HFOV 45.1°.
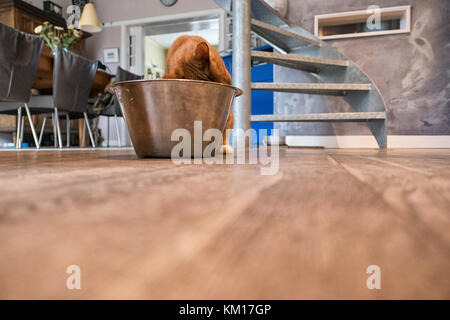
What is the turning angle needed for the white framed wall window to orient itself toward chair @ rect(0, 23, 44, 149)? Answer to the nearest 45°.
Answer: approximately 45° to its right

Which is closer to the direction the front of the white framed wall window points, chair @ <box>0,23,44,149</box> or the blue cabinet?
the chair

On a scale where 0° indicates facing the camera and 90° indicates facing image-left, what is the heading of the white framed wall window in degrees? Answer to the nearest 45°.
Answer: approximately 45°

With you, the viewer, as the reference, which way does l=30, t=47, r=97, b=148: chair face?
facing away from the viewer and to the left of the viewer

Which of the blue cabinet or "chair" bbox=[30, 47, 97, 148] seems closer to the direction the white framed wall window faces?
the chair
